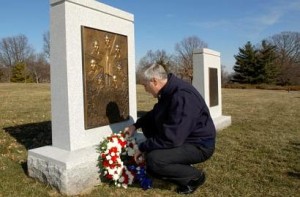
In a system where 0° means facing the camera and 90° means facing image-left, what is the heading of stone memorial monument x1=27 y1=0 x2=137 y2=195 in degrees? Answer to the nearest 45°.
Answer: approximately 315°

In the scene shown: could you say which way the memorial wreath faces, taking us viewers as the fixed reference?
facing the viewer and to the right of the viewer

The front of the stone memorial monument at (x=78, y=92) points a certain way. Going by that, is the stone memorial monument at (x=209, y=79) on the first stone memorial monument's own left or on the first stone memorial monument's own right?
on the first stone memorial monument's own left

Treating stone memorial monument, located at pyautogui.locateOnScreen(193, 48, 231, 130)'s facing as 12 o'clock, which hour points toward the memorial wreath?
The memorial wreath is roughly at 2 o'clock from the stone memorial monument.

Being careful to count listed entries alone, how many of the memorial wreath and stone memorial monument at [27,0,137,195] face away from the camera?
0

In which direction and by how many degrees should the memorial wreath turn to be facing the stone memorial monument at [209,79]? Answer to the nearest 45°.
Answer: approximately 90° to its left

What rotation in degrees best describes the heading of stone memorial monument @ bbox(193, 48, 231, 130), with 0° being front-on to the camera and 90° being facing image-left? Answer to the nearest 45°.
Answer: approximately 315°

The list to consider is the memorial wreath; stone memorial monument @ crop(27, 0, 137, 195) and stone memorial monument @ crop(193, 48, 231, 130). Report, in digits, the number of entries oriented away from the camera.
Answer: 0
